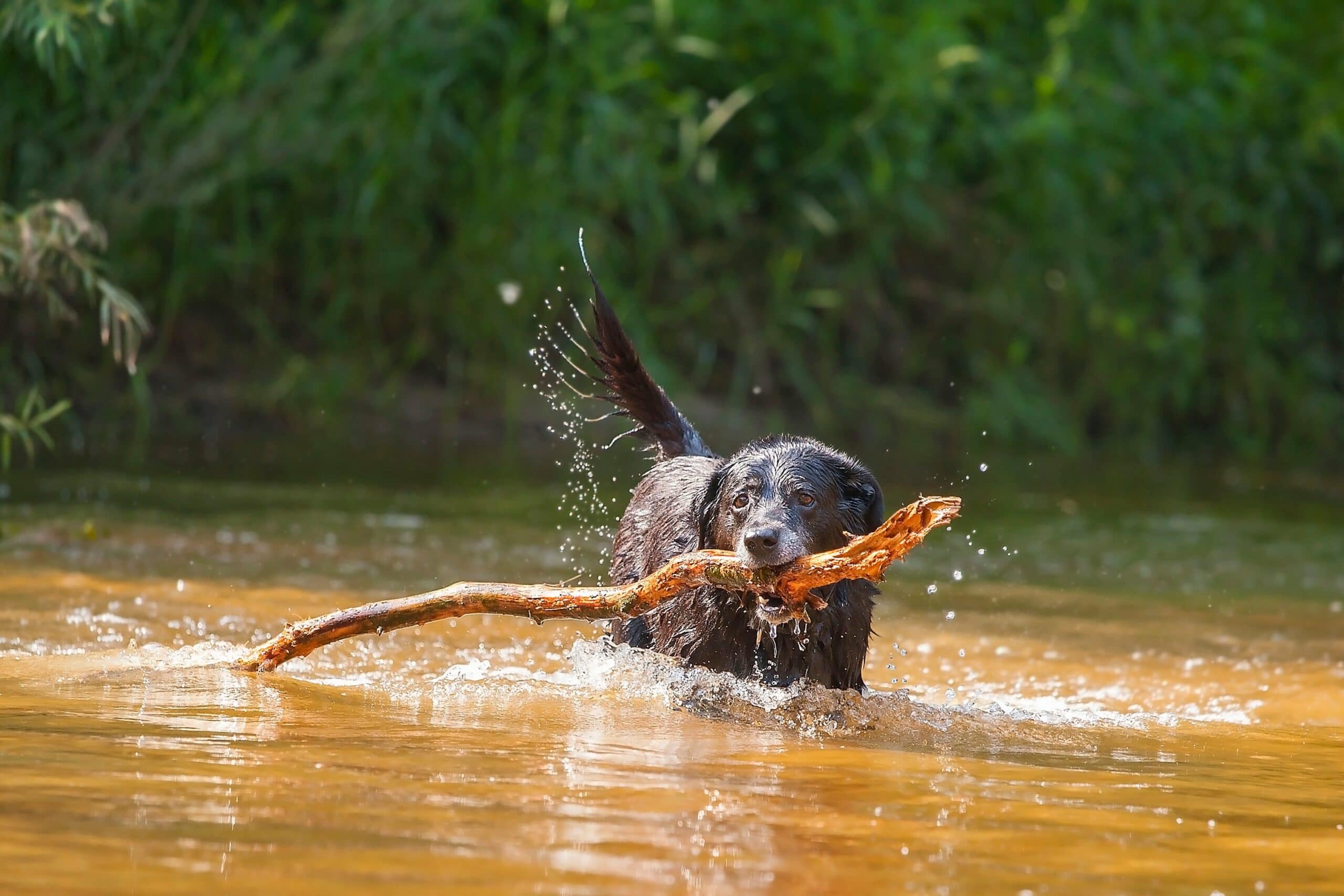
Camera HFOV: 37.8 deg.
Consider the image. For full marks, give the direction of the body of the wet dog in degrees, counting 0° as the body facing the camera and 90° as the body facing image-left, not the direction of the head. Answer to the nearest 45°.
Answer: approximately 315°

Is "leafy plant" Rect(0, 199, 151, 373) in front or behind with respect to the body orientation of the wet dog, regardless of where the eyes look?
behind
